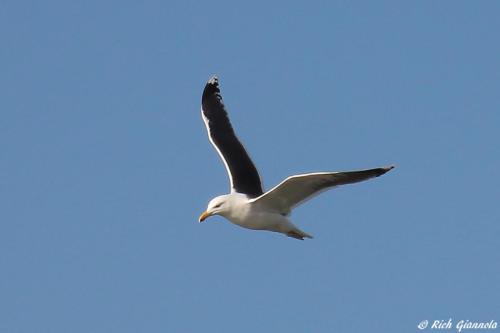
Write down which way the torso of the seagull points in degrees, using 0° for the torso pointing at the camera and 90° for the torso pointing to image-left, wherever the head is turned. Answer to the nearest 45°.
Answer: approximately 45°
